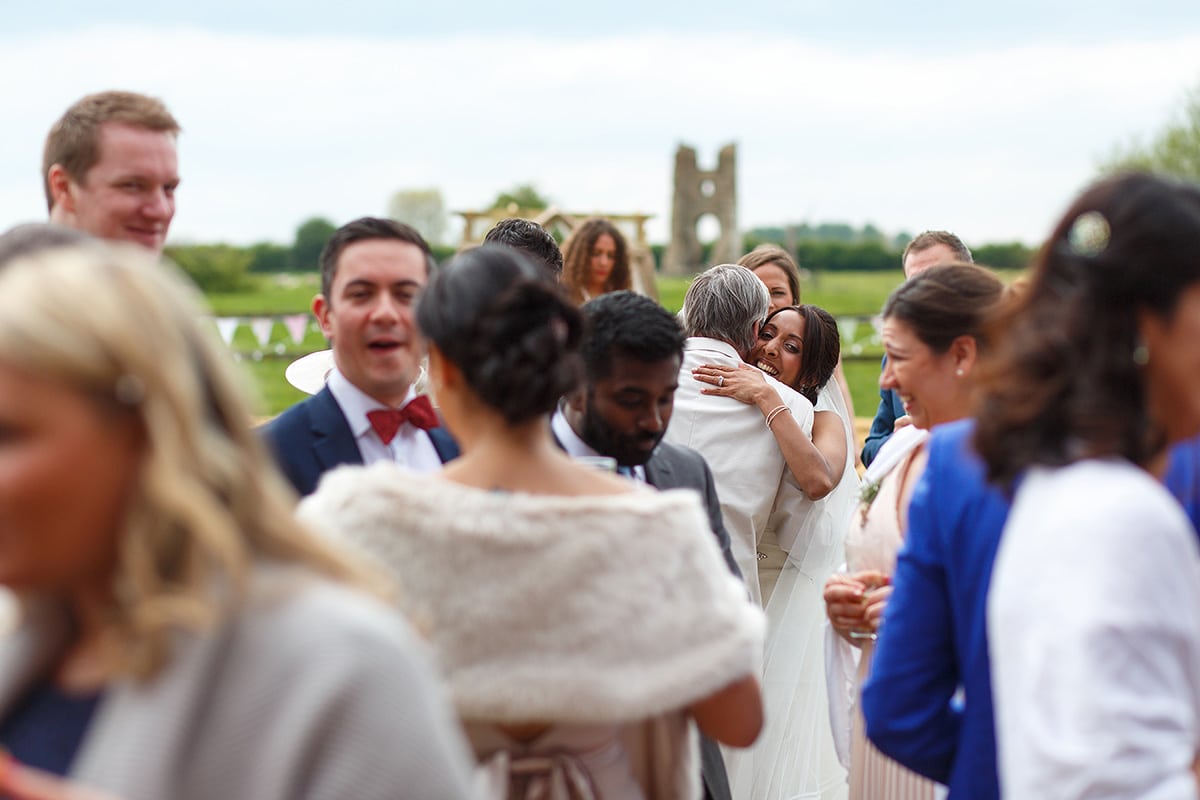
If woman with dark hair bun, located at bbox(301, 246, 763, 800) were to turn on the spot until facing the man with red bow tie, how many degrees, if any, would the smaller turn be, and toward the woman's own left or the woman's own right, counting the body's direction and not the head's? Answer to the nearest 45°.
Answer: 0° — they already face them

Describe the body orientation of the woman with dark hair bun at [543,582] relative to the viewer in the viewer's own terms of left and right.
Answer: facing away from the viewer

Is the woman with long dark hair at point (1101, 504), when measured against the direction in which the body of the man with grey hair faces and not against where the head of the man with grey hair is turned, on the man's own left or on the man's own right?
on the man's own right

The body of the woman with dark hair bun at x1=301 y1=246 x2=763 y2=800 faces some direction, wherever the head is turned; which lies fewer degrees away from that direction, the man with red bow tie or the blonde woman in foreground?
the man with red bow tie

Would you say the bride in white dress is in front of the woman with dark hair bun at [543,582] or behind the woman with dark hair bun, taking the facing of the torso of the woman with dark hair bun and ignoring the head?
in front

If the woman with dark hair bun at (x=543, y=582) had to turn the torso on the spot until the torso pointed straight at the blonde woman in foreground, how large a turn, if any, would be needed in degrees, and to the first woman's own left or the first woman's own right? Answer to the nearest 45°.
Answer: approximately 135° to the first woman's own left

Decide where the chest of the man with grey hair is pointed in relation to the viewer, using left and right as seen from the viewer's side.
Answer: facing away from the viewer and to the right of the viewer

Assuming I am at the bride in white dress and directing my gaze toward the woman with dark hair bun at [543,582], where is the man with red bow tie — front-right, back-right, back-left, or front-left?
front-right

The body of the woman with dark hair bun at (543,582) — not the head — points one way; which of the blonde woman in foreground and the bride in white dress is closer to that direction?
the bride in white dress

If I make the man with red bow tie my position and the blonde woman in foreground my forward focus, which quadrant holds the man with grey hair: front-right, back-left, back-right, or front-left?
back-left
